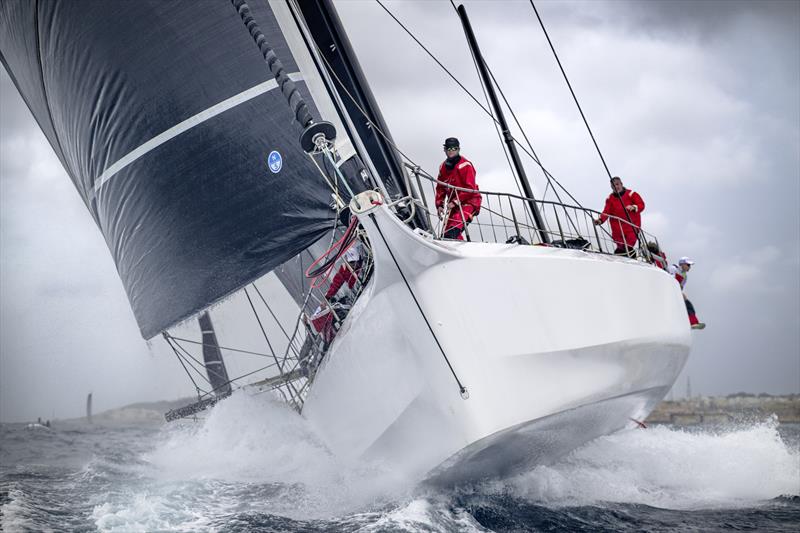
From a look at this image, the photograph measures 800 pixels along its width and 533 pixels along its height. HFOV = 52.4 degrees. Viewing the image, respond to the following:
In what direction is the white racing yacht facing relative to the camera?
toward the camera
